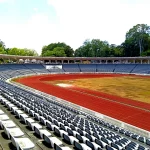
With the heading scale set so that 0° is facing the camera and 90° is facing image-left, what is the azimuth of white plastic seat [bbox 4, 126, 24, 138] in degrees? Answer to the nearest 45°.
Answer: approximately 270°

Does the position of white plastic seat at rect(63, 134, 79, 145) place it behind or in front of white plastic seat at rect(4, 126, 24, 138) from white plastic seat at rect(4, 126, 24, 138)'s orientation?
in front

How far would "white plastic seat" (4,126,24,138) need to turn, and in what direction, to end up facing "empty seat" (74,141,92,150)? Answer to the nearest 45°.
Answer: approximately 45° to its right
